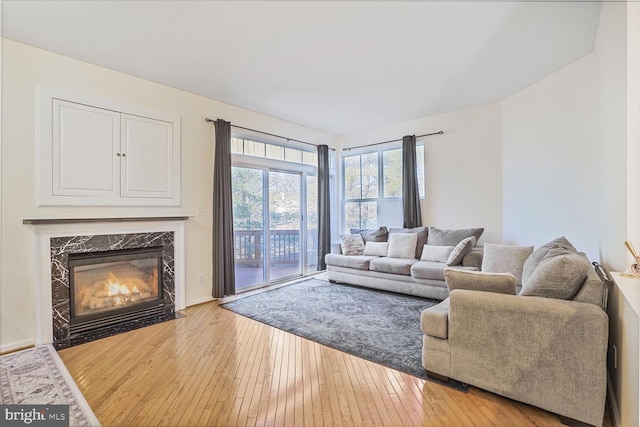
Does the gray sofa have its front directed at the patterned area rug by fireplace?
yes

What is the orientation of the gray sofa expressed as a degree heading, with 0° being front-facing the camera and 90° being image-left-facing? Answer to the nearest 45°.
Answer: approximately 45°
